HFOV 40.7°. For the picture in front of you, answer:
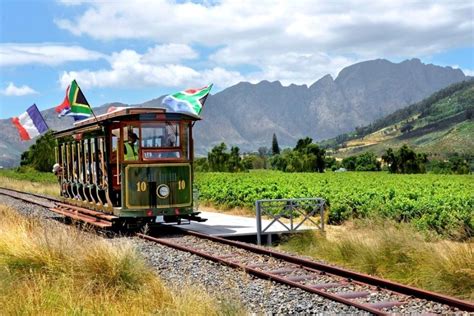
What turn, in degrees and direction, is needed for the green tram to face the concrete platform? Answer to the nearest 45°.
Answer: approximately 90° to its left

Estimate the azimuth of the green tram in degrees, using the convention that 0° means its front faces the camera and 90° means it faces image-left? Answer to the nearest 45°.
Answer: approximately 315°

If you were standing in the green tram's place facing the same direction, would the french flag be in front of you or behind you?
behind

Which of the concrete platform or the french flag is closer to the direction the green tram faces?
the concrete platform
